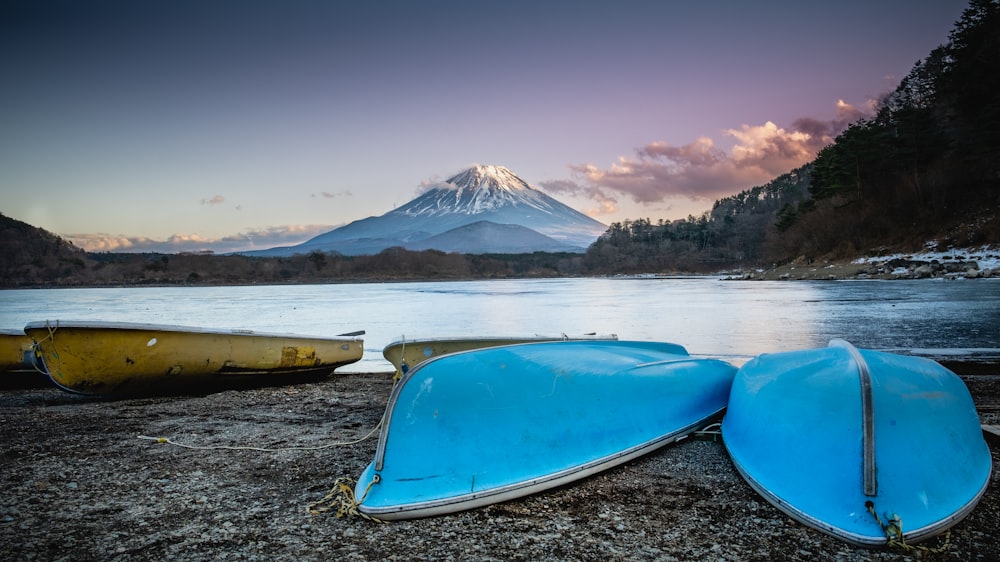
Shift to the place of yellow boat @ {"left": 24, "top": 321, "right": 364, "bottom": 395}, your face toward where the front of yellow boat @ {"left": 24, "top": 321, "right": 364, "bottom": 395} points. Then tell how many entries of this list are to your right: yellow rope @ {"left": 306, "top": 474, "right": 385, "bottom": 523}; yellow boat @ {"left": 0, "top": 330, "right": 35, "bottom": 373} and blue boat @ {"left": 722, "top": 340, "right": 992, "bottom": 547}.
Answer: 1

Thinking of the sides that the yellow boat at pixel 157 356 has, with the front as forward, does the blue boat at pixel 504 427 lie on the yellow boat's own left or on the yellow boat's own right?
on the yellow boat's own left

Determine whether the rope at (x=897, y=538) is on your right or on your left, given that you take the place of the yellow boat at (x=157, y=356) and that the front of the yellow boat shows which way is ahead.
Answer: on your left

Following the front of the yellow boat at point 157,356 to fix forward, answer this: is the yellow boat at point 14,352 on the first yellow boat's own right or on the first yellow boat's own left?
on the first yellow boat's own right
